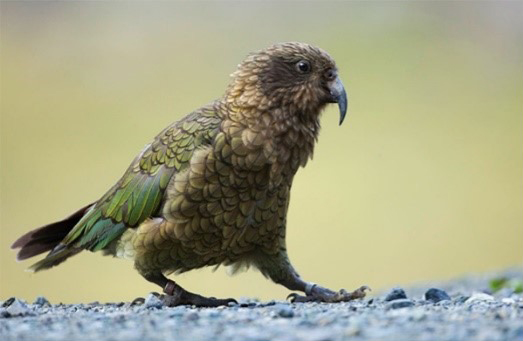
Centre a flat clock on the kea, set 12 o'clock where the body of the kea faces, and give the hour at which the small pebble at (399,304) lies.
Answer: The small pebble is roughly at 1 o'clock from the kea.

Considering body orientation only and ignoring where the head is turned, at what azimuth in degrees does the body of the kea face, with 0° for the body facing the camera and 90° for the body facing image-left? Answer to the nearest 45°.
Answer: approximately 270°

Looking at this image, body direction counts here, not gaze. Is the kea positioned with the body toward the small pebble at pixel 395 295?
yes

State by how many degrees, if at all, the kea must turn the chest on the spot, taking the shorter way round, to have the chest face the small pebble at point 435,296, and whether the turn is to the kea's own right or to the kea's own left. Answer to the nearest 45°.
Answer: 0° — it already faces it
